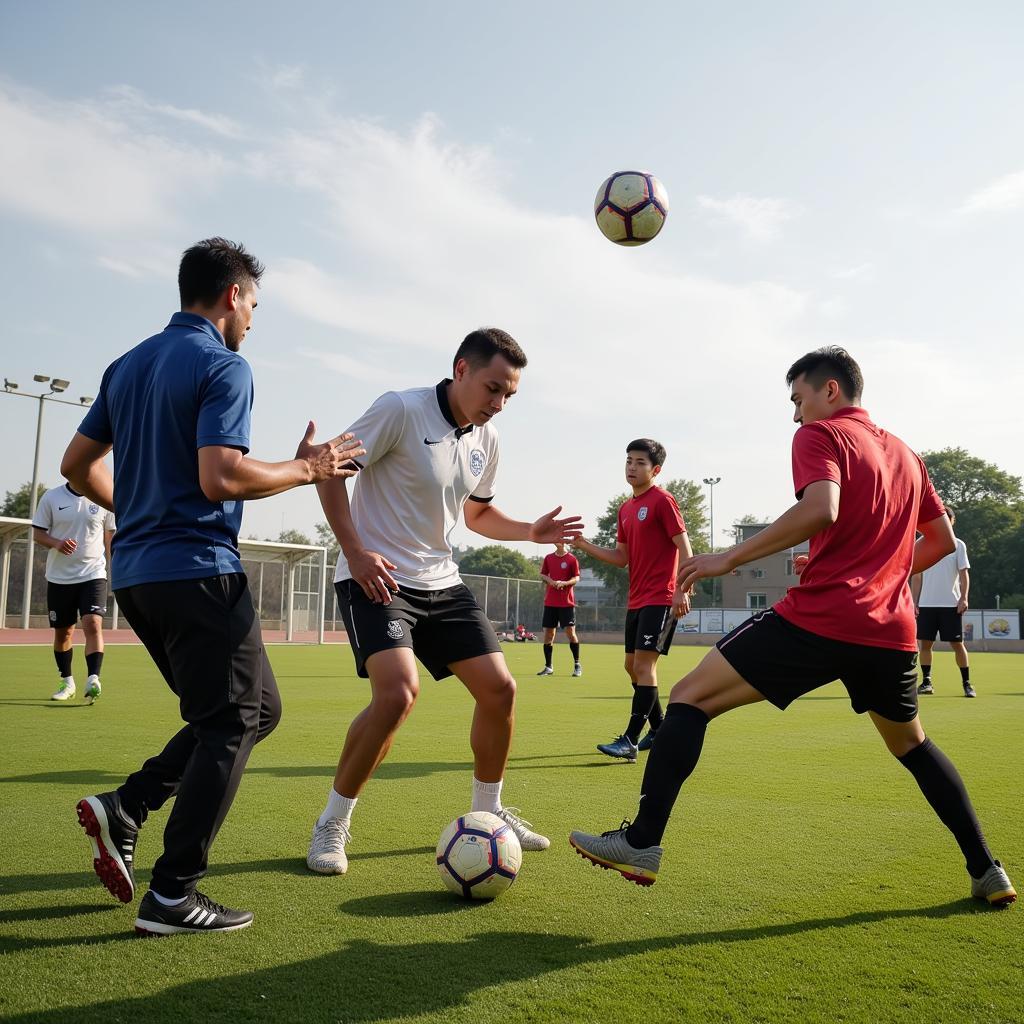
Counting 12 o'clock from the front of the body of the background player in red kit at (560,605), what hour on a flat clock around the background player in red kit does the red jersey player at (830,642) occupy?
The red jersey player is roughly at 12 o'clock from the background player in red kit.

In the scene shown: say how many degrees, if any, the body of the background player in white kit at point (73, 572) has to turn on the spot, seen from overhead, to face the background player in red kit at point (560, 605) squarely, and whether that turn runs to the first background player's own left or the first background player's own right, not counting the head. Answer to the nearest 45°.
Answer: approximately 135° to the first background player's own left

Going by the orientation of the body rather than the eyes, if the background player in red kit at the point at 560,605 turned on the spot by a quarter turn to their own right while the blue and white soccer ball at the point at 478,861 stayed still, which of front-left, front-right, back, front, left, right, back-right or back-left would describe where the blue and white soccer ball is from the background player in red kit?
left

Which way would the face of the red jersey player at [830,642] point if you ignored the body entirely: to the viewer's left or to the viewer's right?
to the viewer's left

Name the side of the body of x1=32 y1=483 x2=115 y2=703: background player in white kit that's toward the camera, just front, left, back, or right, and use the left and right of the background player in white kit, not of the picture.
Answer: front

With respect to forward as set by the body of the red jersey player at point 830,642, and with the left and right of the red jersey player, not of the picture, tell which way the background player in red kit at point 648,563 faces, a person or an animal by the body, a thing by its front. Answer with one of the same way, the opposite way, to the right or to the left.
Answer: to the left

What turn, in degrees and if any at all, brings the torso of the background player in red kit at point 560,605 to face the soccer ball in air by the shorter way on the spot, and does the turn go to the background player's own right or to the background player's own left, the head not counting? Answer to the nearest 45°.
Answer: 0° — they already face it

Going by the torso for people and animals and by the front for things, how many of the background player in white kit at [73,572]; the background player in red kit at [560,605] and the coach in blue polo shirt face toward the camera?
2

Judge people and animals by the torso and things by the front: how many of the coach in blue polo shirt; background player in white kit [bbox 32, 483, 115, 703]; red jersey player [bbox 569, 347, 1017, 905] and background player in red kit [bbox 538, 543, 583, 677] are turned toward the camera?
2

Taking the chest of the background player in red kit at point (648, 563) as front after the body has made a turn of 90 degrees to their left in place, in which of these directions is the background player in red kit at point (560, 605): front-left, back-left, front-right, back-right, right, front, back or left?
back-left

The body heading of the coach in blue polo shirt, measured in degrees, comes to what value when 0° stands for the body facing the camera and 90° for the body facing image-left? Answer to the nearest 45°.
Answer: approximately 225°

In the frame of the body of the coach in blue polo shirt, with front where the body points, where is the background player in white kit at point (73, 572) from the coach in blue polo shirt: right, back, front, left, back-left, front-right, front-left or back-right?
front-left

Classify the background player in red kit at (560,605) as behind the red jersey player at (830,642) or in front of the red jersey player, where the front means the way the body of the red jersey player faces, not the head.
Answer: in front

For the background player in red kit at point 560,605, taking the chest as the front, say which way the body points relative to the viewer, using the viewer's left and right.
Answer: facing the viewer

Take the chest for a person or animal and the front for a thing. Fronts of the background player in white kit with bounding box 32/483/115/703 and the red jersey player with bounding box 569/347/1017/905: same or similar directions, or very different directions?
very different directions

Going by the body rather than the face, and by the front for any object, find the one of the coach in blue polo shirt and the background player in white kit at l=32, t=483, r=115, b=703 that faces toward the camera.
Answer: the background player in white kit

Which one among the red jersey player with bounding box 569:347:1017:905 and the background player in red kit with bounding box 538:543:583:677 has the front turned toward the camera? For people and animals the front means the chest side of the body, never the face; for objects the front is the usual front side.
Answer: the background player in red kit
